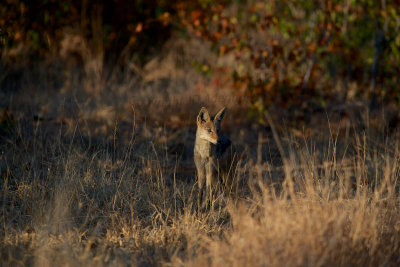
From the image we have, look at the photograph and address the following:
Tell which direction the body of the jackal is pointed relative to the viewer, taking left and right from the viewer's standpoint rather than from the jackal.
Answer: facing the viewer and to the left of the viewer
